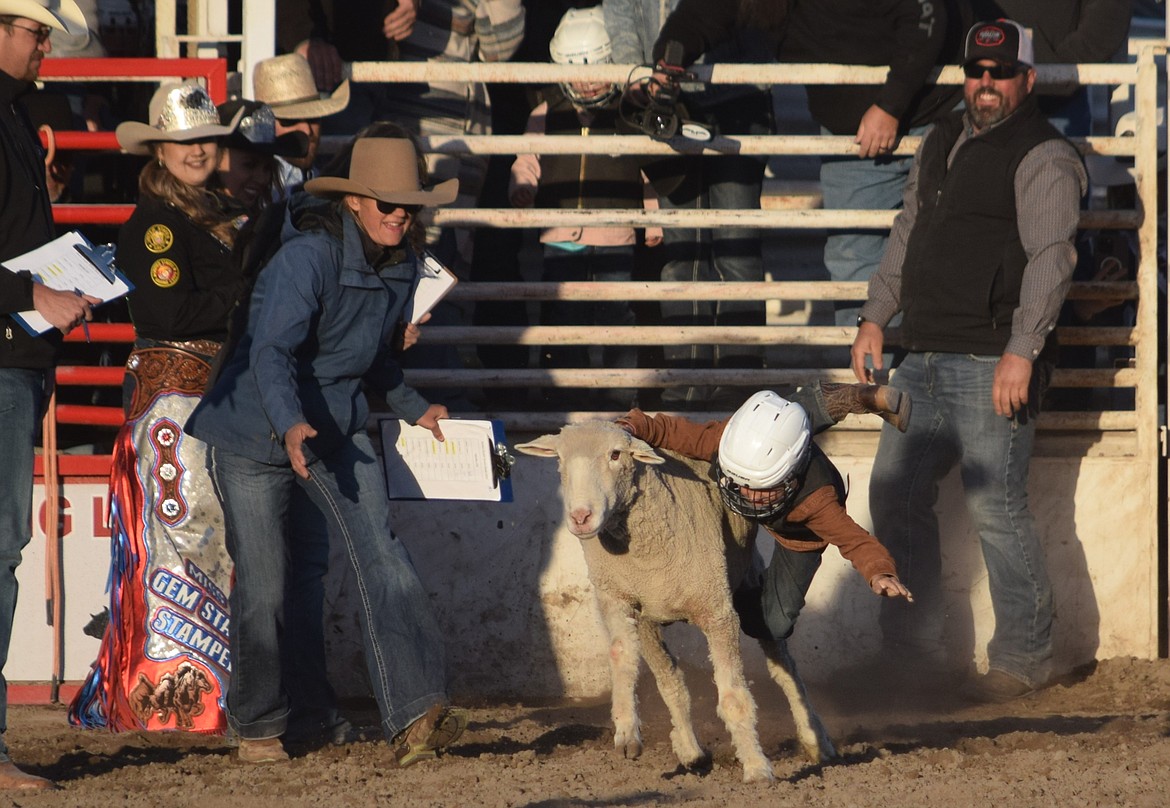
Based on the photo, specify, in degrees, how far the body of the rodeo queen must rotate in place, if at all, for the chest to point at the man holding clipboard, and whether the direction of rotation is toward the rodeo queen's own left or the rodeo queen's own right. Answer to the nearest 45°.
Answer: approximately 90° to the rodeo queen's own right

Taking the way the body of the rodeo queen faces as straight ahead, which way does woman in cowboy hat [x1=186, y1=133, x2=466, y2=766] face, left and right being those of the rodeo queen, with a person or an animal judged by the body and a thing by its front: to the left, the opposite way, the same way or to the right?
the same way

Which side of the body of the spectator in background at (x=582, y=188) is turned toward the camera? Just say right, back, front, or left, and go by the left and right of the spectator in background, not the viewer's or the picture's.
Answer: front

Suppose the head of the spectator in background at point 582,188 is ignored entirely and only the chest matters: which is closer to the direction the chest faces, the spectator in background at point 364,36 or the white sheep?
the white sheep

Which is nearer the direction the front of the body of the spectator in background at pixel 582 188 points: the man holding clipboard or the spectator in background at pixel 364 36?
the man holding clipboard

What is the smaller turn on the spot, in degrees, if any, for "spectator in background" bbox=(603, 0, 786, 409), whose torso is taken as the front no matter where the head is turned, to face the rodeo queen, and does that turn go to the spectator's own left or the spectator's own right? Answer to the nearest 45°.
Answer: approximately 45° to the spectator's own right

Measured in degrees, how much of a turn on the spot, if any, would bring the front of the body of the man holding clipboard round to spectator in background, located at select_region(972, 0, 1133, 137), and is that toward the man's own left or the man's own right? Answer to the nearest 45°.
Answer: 0° — they already face them

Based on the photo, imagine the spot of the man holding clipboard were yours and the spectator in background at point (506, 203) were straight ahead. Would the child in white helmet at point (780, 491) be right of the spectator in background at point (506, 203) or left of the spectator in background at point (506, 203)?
right

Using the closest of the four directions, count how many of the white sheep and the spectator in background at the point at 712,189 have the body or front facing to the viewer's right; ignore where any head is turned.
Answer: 0

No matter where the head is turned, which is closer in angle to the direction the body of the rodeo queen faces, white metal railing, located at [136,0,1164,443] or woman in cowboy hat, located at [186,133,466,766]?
the woman in cowboy hat

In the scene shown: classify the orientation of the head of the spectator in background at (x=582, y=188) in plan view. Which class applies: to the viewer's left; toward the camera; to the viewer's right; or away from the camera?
toward the camera

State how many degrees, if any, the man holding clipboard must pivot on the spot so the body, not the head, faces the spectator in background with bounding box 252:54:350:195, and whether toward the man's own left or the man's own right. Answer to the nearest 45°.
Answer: approximately 45° to the man's own left

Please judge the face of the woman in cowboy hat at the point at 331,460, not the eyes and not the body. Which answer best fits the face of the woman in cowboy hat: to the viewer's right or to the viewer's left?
to the viewer's right

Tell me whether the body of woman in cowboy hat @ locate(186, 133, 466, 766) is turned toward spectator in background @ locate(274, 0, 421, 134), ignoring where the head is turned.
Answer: no

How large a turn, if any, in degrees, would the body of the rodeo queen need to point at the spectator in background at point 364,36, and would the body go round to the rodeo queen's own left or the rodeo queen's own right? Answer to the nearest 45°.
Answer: approximately 90° to the rodeo queen's own left

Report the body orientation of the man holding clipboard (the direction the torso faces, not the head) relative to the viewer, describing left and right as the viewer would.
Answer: facing to the right of the viewer

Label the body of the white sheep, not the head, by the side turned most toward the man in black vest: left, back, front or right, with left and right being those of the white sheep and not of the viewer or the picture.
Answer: back

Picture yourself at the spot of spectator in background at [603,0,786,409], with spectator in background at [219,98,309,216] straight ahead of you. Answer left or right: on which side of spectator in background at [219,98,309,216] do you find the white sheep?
left

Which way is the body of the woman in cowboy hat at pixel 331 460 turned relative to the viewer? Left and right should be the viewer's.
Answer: facing the viewer and to the right of the viewer
